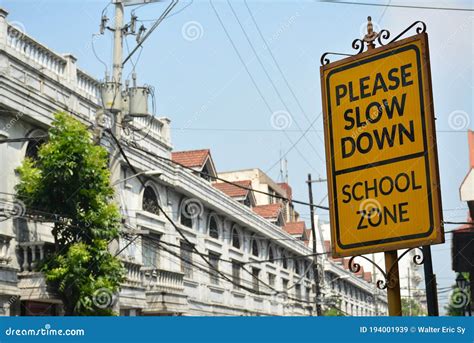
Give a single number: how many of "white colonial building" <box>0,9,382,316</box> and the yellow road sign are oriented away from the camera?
0

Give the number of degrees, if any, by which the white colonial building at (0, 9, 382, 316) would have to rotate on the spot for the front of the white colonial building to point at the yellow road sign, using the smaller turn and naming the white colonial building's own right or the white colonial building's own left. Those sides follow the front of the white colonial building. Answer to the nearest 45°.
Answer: approximately 45° to the white colonial building's own right

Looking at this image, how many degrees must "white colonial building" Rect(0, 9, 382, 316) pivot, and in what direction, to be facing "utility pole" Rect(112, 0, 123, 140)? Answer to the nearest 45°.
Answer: approximately 45° to its right

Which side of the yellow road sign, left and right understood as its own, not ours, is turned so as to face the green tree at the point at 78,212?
right

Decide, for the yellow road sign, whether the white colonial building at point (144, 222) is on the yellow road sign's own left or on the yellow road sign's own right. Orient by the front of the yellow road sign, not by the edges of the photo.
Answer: on the yellow road sign's own right

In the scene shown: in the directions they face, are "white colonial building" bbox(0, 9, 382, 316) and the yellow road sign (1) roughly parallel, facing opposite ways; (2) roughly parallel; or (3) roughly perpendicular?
roughly perpendicular

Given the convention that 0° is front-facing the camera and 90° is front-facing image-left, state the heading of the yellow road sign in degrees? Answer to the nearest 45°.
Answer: approximately 45°

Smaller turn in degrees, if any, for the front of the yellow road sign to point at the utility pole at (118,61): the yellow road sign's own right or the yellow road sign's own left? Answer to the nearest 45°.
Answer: approximately 90° to the yellow road sign's own right

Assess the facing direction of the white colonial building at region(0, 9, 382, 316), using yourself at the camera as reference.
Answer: facing the viewer and to the right of the viewer
